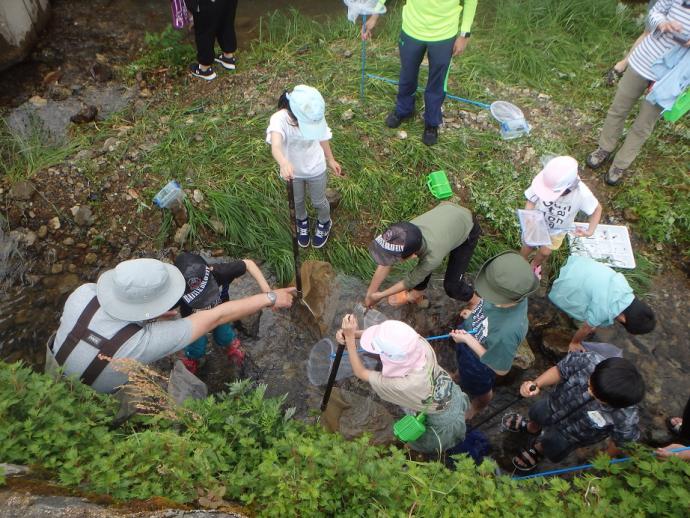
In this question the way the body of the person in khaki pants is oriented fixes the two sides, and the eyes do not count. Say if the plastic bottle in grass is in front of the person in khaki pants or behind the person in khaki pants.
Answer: in front

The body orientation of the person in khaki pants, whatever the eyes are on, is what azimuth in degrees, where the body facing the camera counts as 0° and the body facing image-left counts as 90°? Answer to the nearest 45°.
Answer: approximately 45°

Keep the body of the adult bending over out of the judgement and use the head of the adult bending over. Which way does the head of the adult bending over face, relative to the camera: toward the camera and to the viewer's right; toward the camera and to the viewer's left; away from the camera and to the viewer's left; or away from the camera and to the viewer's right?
away from the camera and to the viewer's right

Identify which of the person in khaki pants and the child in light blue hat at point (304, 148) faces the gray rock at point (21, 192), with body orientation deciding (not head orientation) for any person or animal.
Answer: the person in khaki pants

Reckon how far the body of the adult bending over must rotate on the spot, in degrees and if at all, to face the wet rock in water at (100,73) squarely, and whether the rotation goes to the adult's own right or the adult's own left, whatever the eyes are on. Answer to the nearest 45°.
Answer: approximately 45° to the adult's own left

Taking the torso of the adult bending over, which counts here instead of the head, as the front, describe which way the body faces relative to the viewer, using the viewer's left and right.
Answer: facing away from the viewer and to the right of the viewer

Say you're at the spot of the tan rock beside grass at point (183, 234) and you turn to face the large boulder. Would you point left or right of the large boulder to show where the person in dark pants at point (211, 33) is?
right
